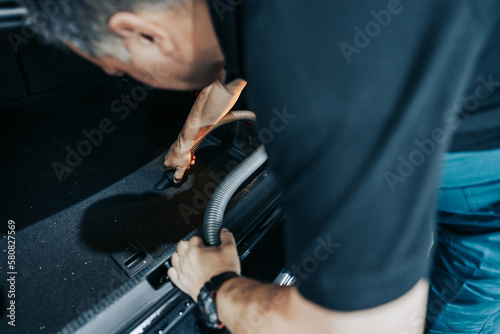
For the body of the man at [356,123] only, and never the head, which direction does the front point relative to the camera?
to the viewer's left
